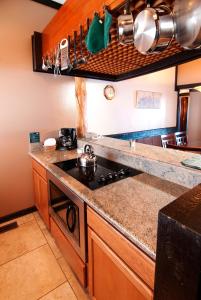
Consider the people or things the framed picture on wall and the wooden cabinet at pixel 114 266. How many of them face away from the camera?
0

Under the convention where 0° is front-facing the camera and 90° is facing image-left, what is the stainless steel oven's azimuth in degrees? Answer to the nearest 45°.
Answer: approximately 45°

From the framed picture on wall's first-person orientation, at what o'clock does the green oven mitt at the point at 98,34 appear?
The green oven mitt is roughly at 12 o'clock from the framed picture on wall.

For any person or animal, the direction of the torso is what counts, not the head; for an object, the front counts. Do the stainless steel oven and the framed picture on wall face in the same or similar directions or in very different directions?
same or similar directions

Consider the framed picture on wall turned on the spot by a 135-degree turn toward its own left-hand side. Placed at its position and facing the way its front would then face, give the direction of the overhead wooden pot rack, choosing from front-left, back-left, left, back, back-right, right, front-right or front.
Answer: back-right

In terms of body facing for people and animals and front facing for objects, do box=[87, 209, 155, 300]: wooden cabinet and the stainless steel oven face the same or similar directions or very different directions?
same or similar directions

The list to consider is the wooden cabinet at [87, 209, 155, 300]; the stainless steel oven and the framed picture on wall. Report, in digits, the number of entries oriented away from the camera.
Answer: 0

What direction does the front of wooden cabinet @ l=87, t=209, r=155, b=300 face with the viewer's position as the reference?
facing the viewer and to the left of the viewer

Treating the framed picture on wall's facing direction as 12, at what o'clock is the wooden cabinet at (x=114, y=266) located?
The wooden cabinet is roughly at 12 o'clock from the framed picture on wall.

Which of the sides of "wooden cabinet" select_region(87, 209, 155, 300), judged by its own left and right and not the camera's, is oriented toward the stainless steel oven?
right

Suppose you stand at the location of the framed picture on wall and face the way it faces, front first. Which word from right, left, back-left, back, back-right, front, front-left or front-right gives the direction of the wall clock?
front-right

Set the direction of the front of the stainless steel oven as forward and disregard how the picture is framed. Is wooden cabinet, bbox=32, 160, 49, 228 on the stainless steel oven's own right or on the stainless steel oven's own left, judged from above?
on the stainless steel oven's own right

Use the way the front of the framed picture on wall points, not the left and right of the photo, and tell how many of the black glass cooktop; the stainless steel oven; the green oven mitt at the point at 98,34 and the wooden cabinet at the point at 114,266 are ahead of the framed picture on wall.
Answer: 4

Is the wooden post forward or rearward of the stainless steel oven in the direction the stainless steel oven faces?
rearward

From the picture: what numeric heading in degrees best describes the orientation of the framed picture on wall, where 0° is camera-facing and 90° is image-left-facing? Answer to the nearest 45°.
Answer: approximately 0°

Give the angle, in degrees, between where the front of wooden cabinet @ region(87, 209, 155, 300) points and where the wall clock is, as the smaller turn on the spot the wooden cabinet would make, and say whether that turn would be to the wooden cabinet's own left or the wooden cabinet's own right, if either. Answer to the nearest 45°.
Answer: approximately 135° to the wooden cabinet's own right

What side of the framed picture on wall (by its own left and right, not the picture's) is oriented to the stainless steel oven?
front
